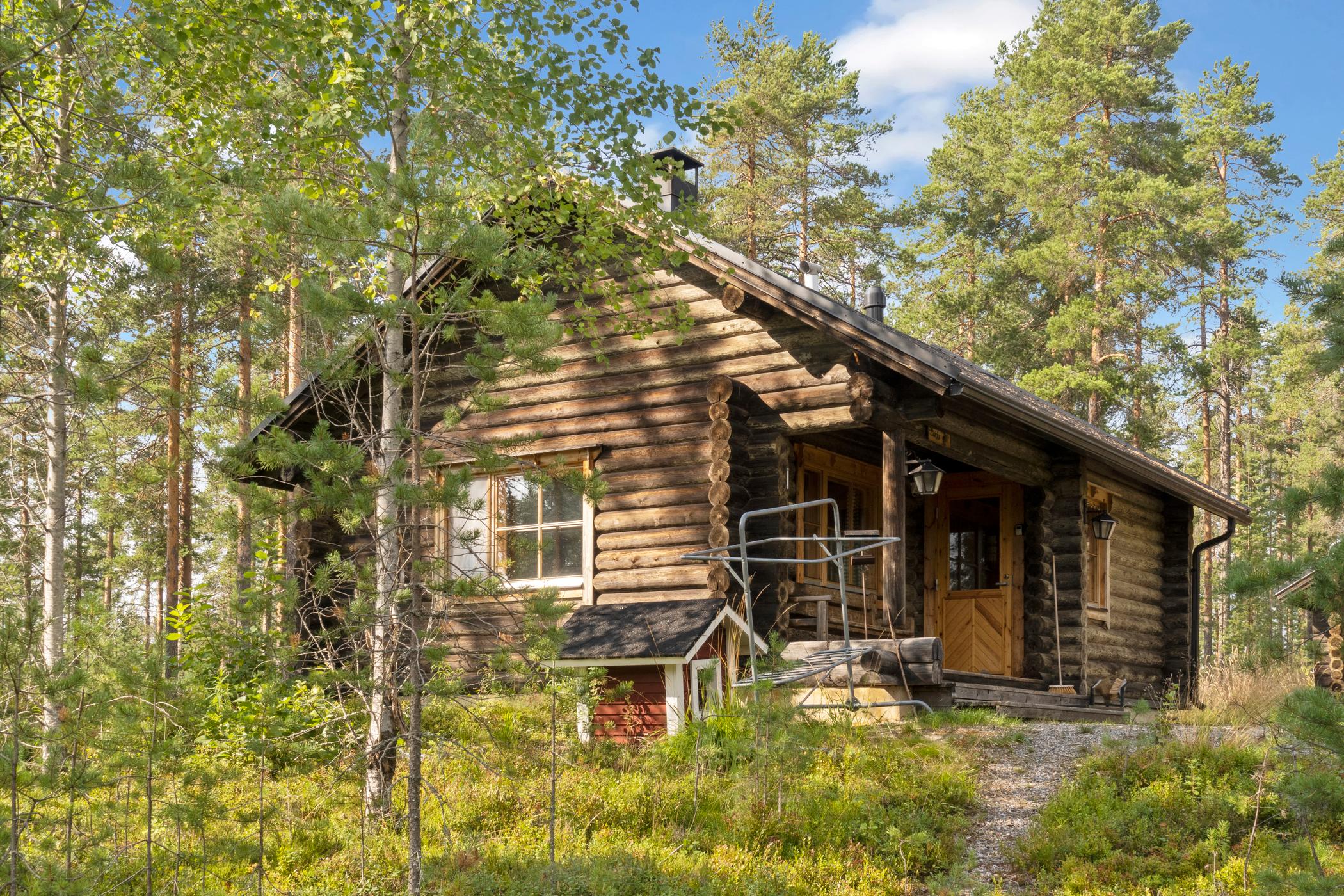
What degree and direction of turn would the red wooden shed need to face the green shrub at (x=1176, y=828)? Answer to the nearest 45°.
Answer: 0° — it already faces it

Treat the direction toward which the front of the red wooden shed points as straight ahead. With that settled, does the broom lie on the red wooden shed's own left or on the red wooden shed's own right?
on the red wooden shed's own left

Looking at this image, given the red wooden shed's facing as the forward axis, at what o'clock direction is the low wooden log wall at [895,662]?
The low wooden log wall is roughly at 11 o'clock from the red wooden shed.

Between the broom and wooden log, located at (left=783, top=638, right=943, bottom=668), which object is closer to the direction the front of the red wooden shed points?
the wooden log

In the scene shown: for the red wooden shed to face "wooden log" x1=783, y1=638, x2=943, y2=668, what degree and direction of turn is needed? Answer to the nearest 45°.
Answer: approximately 45° to its left

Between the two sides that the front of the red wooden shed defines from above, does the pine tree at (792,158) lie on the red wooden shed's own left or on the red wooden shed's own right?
on the red wooden shed's own left

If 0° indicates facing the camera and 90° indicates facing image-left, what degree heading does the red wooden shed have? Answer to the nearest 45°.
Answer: approximately 315°

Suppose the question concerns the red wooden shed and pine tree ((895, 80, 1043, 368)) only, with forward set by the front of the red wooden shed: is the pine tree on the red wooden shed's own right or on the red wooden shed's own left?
on the red wooden shed's own left
